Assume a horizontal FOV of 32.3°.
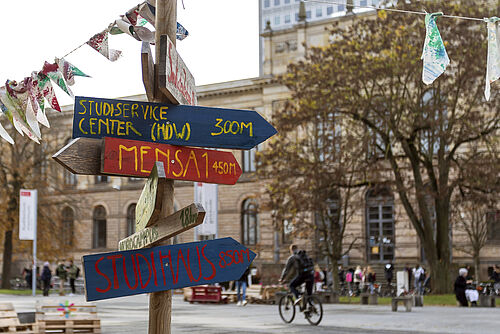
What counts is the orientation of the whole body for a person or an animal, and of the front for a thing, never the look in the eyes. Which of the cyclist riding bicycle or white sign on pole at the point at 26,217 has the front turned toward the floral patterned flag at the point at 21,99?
the white sign on pole

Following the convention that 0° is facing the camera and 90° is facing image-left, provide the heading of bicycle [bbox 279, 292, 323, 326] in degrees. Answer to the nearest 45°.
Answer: approximately 135°

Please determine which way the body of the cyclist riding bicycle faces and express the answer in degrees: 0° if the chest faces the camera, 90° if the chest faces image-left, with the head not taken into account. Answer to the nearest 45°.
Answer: approximately 135°

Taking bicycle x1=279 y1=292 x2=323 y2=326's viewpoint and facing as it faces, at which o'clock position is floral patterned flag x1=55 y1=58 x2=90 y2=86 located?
The floral patterned flag is roughly at 8 o'clock from the bicycle.

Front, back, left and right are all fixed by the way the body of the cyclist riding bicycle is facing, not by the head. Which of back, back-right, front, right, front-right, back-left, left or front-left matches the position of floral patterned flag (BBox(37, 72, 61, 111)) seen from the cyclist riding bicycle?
back-left

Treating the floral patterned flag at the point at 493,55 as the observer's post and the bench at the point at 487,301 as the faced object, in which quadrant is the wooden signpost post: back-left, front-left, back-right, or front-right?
back-left

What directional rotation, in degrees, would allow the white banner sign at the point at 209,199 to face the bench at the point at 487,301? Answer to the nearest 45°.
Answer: approximately 90° to its left

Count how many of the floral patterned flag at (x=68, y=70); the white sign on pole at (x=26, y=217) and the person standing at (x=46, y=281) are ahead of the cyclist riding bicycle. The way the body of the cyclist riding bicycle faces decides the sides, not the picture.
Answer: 2
